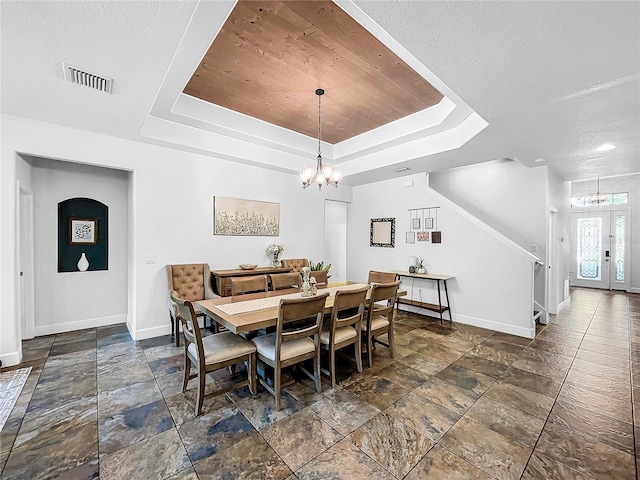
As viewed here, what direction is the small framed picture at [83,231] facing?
toward the camera

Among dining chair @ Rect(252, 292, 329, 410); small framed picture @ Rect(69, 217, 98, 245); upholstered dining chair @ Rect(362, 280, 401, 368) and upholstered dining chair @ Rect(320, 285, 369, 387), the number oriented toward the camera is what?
1

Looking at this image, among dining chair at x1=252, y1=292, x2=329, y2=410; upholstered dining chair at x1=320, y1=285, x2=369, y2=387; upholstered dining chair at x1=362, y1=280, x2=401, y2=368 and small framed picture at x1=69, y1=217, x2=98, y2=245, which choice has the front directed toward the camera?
the small framed picture

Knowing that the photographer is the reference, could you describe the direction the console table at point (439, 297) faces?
facing the viewer and to the left of the viewer

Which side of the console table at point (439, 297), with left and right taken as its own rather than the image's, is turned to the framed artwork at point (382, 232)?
right

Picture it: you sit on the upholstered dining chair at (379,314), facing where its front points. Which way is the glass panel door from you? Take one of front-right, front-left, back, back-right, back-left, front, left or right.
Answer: right

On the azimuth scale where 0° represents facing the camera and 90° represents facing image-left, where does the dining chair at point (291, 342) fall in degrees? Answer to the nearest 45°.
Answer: approximately 135°

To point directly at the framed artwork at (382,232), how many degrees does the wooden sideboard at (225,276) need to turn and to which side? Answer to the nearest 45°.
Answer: approximately 45° to its left

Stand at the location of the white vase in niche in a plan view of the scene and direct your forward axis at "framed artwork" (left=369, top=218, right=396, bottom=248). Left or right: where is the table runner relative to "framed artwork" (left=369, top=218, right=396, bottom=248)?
right

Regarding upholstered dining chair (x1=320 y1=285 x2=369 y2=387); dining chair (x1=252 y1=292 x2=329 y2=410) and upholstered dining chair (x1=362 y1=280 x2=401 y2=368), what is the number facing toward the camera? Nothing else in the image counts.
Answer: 0

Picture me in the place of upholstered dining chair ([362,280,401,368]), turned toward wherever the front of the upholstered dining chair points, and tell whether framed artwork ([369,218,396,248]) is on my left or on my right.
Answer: on my right

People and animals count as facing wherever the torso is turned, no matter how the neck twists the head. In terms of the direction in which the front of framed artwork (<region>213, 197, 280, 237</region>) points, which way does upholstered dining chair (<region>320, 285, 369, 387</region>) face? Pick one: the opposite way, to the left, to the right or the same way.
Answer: the opposite way

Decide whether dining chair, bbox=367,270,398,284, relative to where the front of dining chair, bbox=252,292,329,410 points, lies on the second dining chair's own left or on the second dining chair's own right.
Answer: on the second dining chair's own right

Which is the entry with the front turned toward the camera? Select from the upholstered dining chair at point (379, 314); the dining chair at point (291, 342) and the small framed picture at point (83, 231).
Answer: the small framed picture

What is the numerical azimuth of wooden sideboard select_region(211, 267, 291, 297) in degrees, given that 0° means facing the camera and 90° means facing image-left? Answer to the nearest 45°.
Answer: approximately 315°

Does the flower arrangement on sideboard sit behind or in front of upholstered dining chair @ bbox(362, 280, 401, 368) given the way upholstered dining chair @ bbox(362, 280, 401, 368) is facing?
in front
